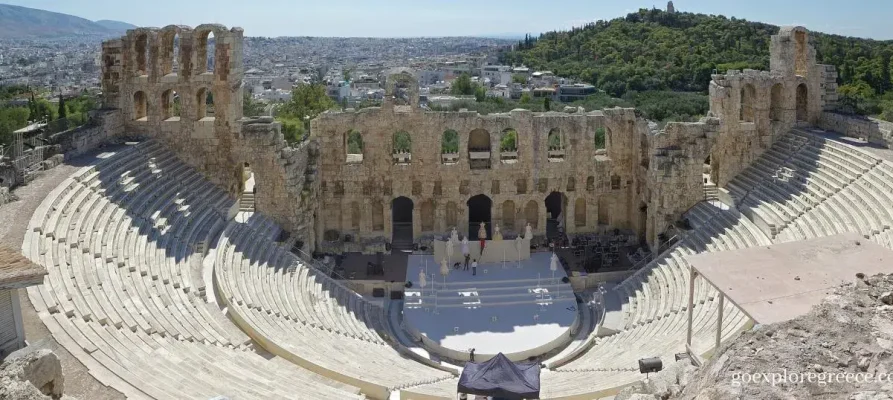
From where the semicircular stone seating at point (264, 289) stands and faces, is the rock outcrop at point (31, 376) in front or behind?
behind
